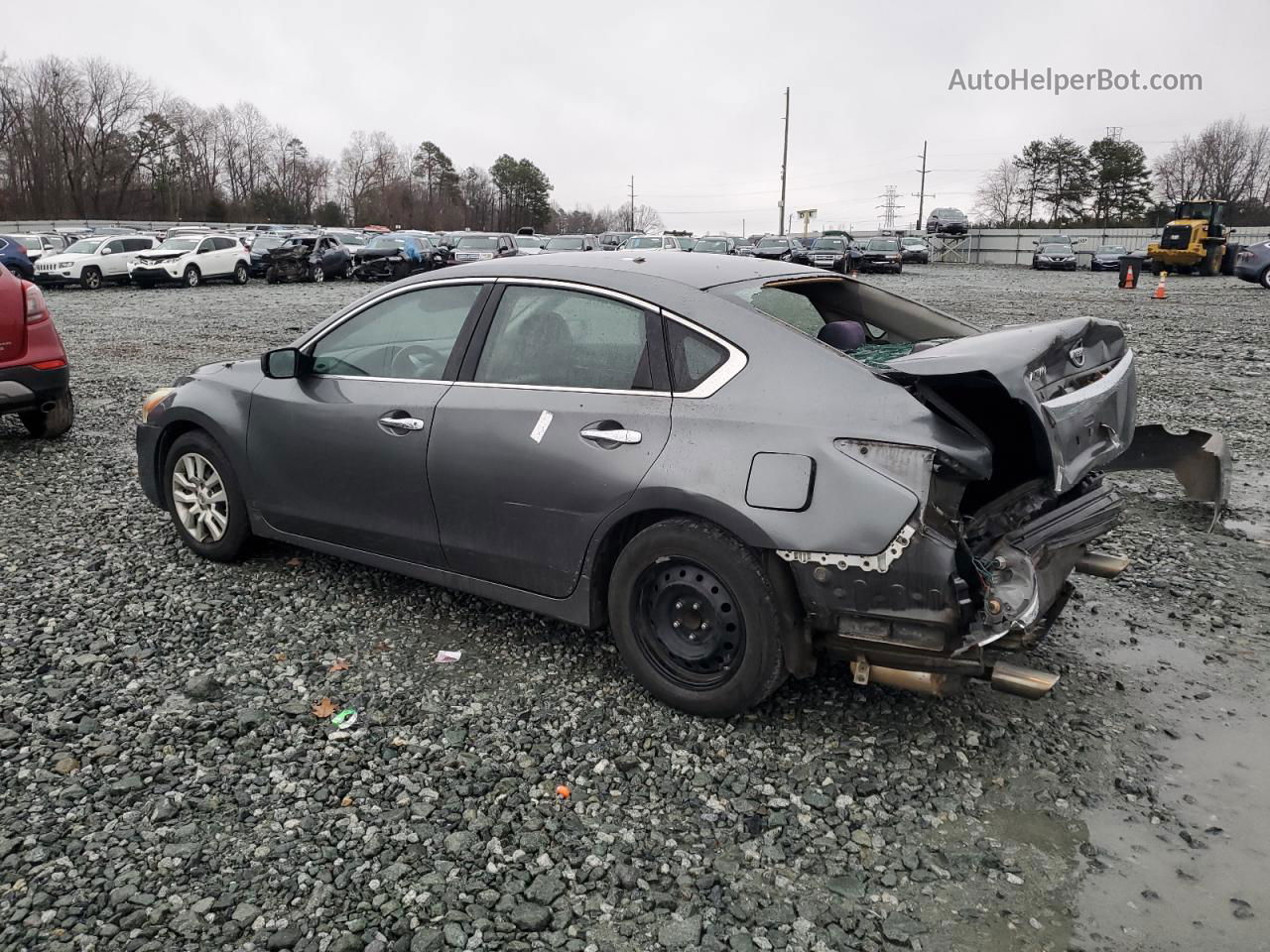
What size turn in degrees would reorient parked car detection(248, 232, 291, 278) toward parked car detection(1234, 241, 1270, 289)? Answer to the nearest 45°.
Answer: approximately 90° to its left

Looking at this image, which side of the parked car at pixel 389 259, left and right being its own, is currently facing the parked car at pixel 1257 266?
left

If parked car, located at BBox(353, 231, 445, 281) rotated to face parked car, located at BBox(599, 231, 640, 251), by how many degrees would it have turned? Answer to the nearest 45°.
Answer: approximately 135° to its left

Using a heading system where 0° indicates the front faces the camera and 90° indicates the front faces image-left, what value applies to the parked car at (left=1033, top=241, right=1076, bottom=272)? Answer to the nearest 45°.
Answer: approximately 0°

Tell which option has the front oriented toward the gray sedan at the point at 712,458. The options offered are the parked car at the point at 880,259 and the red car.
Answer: the parked car

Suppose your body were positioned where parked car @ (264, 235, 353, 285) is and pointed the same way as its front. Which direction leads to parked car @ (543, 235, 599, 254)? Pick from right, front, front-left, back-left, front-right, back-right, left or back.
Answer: back-left

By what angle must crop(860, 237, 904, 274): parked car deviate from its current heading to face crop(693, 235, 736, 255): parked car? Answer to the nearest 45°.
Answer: approximately 90° to its right

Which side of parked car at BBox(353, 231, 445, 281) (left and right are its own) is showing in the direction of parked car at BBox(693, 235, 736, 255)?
back

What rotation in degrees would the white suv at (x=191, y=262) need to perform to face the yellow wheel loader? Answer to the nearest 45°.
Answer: approximately 135° to its left

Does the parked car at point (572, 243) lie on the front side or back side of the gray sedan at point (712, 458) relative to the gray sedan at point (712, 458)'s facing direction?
on the front side

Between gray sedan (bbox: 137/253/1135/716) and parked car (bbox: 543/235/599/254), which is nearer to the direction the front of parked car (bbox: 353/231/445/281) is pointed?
the gray sedan
